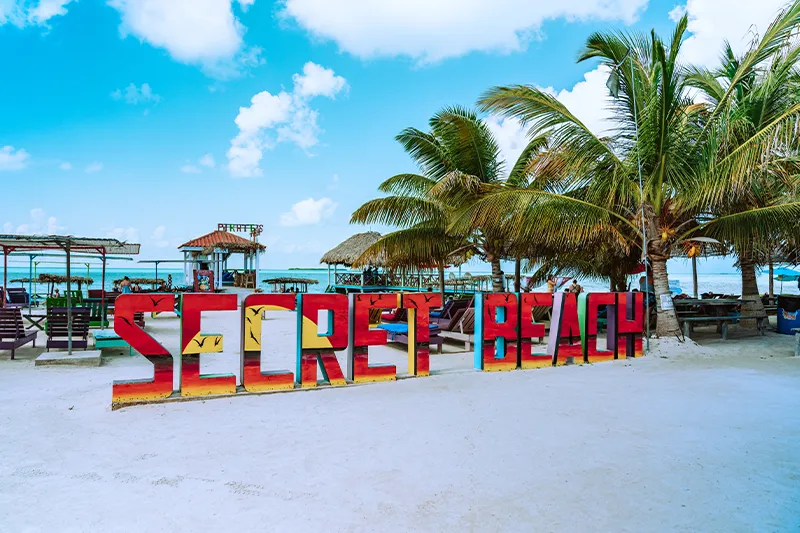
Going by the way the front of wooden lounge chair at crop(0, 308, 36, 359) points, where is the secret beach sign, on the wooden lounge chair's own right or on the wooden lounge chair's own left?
on the wooden lounge chair's own right

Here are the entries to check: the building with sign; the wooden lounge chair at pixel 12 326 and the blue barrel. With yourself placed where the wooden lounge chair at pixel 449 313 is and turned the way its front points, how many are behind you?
1

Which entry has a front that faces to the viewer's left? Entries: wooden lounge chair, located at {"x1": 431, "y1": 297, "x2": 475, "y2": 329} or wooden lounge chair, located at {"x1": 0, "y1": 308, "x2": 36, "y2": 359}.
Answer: wooden lounge chair, located at {"x1": 431, "y1": 297, "x2": 475, "y2": 329}

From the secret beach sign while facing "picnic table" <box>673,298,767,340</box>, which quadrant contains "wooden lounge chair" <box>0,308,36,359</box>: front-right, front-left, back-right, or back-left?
back-left

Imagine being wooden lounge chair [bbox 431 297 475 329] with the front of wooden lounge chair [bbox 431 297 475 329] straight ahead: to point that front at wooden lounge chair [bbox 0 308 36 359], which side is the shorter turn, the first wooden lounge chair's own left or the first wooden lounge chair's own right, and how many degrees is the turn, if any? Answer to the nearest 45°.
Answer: approximately 45° to the first wooden lounge chair's own left

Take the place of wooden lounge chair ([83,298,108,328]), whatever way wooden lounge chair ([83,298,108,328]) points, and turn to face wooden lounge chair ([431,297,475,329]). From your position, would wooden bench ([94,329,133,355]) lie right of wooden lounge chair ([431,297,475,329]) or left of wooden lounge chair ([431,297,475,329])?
right

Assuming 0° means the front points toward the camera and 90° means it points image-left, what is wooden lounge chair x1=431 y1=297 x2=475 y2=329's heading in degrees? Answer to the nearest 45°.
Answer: approximately 90°

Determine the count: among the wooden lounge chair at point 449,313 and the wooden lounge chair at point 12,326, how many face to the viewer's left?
1

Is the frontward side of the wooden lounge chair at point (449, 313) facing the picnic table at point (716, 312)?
no

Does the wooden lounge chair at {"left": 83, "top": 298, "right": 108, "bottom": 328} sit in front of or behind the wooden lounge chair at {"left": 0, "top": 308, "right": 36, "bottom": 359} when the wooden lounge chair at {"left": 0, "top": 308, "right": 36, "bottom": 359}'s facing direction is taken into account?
in front

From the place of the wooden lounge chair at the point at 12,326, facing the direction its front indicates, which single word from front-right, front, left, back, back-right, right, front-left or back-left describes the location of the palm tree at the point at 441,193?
front-right

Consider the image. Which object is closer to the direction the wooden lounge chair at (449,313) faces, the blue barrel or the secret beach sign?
the secret beach sign
